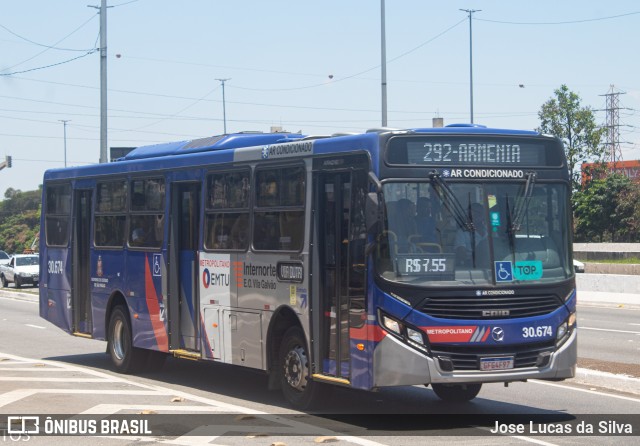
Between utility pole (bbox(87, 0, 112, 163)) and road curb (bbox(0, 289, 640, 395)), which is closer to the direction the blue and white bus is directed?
the road curb

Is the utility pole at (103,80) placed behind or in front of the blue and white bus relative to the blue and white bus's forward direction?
behind

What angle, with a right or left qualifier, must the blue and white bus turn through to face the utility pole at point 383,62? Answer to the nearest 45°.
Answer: approximately 135° to its left

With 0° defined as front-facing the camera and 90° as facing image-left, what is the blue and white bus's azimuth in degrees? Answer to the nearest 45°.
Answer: approximately 315°
